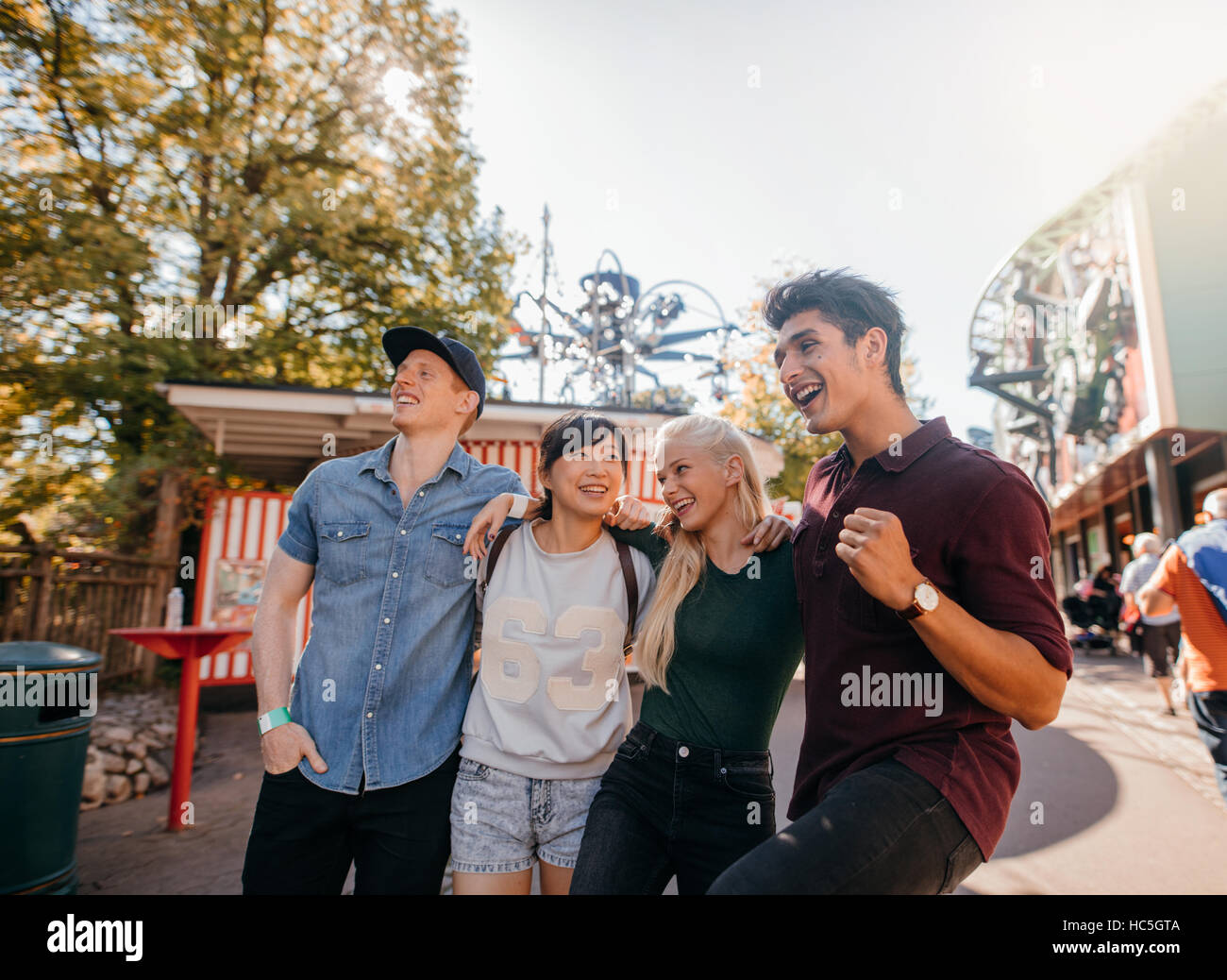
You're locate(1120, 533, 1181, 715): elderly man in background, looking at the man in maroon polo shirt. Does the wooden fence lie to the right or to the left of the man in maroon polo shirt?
right

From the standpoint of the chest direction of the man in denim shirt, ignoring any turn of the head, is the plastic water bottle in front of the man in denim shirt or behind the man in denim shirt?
behind

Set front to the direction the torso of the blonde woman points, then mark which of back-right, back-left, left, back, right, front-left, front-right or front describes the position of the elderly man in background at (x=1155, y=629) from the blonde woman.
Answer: back-left

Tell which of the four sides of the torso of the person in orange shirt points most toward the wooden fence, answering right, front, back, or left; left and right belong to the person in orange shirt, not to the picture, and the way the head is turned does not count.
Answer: left

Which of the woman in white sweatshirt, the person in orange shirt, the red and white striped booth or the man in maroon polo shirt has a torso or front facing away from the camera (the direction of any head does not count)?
the person in orange shirt

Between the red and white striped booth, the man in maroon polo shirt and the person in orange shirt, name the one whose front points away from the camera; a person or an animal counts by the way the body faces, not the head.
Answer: the person in orange shirt

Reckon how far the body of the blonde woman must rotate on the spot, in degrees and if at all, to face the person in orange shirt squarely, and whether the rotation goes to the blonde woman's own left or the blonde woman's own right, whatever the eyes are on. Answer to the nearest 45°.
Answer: approximately 135° to the blonde woman's own left

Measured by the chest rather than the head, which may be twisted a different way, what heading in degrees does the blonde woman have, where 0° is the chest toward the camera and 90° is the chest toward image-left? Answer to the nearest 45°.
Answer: approximately 0°

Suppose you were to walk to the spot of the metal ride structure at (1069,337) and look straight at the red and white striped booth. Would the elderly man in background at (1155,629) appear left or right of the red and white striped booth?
left

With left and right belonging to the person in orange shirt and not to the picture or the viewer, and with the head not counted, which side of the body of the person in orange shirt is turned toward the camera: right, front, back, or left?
back

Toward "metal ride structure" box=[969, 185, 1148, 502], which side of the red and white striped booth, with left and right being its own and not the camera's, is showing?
left

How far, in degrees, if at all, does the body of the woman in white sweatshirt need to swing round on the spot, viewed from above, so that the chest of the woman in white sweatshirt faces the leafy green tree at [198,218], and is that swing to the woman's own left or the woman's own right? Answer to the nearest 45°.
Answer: approximately 135° to the woman's own right
